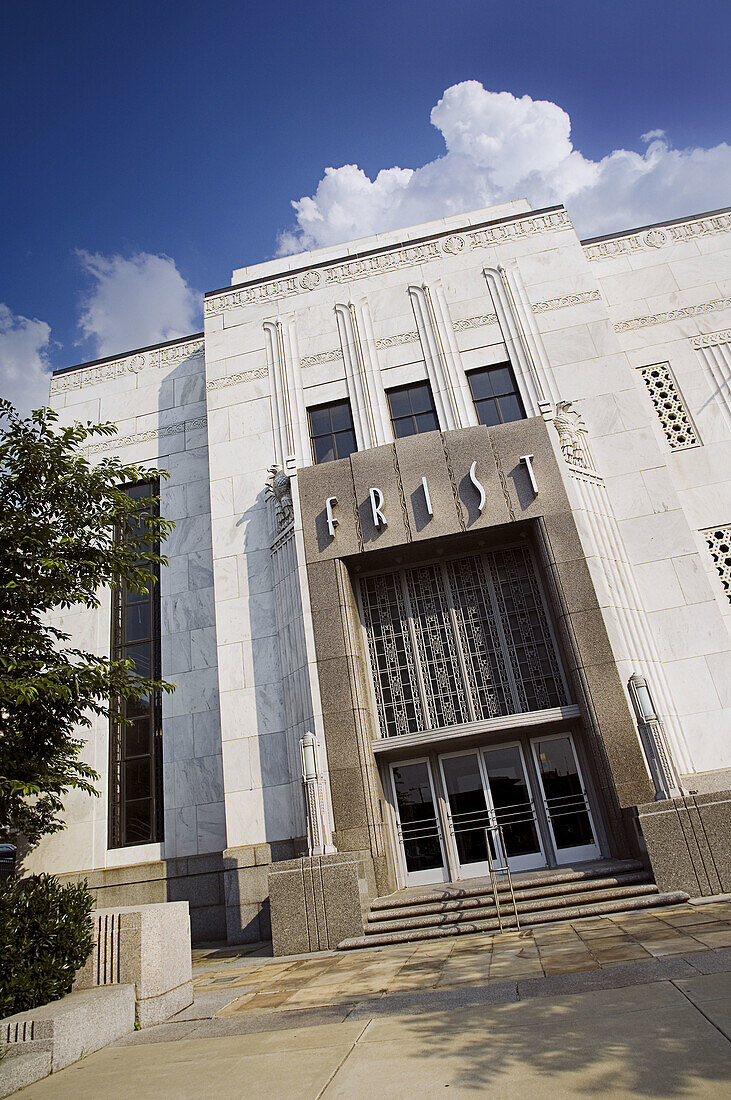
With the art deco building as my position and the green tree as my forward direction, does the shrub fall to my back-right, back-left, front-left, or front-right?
front-left

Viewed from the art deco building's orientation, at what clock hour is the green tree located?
The green tree is roughly at 2 o'clock from the art deco building.

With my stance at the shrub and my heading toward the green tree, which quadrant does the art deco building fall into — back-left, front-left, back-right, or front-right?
front-right

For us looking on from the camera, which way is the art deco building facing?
facing the viewer

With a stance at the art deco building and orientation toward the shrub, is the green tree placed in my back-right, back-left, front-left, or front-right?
front-right

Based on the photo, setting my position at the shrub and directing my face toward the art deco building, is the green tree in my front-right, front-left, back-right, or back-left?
front-left

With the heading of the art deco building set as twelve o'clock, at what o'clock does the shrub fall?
The shrub is roughly at 1 o'clock from the art deco building.
